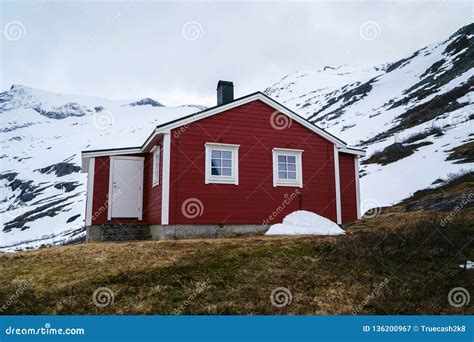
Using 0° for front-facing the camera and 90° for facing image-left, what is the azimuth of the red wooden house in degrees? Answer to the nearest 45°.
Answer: approximately 0°
